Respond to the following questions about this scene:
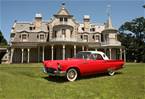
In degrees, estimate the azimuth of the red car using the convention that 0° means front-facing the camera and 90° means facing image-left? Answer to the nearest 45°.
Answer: approximately 45°

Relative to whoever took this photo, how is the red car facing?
facing the viewer and to the left of the viewer
